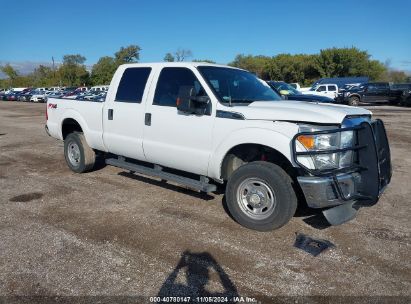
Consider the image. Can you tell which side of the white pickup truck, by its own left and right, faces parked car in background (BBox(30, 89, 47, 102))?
back

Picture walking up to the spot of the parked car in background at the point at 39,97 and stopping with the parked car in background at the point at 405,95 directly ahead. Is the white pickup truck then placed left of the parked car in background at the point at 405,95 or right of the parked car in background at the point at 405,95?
right

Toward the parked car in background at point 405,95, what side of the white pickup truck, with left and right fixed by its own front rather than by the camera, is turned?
left

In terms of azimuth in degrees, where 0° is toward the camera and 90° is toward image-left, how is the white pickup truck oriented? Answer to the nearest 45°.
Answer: approximately 315°

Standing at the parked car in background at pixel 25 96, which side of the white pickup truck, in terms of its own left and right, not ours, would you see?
back
